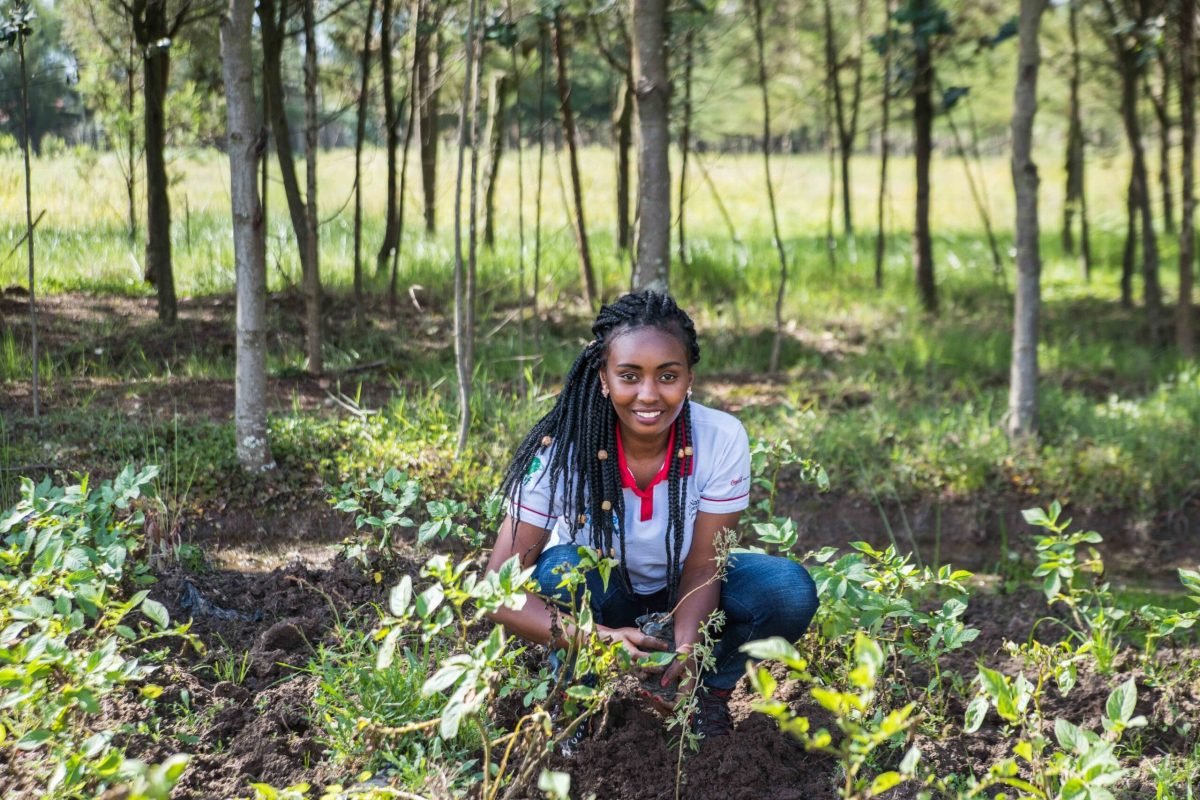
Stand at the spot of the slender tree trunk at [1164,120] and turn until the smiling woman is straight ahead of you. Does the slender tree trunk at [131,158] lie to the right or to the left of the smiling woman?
right

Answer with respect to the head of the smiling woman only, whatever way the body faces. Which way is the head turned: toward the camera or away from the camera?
toward the camera

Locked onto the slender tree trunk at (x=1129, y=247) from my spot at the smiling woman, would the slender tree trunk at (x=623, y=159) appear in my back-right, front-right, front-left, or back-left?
front-left

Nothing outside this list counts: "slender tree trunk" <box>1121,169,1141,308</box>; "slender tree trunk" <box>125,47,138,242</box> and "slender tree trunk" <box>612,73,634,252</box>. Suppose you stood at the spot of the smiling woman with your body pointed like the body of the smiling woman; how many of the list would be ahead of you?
0

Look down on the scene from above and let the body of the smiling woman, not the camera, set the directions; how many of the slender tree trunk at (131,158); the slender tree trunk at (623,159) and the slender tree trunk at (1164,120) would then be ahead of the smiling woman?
0

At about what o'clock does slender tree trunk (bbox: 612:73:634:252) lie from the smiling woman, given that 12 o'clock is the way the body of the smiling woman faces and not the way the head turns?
The slender tree trunk is roughly at 6 o'clock from the smiling woman.

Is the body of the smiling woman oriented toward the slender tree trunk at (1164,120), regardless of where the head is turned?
no

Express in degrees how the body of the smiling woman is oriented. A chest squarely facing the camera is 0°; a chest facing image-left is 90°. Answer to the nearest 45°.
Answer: approximately 0°

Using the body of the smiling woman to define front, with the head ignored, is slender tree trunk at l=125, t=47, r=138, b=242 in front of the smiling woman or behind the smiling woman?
behind

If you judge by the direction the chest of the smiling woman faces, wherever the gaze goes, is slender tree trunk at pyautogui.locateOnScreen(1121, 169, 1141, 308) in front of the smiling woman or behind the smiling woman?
behind
